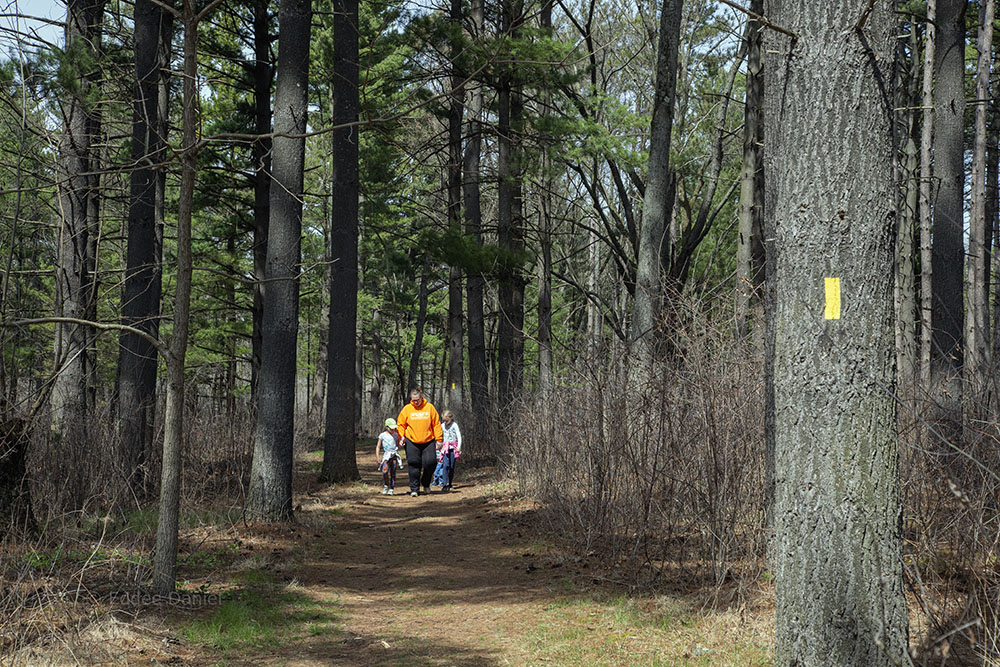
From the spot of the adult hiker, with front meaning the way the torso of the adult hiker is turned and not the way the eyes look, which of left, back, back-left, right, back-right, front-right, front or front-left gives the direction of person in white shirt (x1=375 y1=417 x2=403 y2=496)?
back-right

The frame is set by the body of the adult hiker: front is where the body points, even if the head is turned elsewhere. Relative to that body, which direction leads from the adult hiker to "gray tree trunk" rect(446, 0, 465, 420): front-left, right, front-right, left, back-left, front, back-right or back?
back

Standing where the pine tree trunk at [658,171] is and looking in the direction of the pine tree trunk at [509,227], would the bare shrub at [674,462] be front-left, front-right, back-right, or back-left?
back-left

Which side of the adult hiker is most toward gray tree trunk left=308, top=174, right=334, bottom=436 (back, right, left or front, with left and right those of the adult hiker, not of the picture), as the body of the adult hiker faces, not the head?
back

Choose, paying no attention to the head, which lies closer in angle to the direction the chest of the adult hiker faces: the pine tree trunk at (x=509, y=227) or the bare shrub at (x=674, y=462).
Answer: the bare shrub

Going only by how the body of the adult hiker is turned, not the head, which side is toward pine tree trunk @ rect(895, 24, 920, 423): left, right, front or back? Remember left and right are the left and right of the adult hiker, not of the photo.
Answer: left

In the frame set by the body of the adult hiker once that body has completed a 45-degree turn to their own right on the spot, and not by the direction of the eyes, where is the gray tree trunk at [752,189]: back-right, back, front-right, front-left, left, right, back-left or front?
back-left

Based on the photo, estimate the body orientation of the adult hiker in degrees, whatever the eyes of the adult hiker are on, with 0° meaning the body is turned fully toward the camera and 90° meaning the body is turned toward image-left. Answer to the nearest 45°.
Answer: approximately 0°
